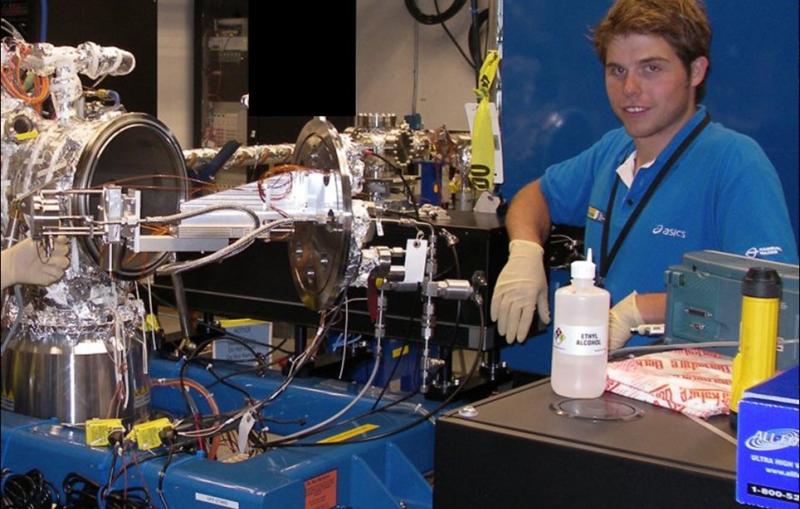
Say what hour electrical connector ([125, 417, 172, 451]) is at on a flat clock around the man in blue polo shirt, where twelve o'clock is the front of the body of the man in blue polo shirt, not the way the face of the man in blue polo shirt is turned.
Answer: The electrical connector is roughly at 12 o'clock from the man in blue polo shirt.

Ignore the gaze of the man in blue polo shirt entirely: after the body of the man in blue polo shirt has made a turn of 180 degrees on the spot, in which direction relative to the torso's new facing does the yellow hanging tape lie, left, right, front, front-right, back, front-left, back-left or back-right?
left

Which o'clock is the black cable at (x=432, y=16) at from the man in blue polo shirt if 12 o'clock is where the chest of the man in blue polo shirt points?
The black cable is roughly at 4 o'clock from the man in blue polo shirt.

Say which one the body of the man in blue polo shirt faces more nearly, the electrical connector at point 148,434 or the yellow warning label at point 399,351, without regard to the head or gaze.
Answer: the electrical connector

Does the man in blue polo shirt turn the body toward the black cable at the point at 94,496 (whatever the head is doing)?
yes

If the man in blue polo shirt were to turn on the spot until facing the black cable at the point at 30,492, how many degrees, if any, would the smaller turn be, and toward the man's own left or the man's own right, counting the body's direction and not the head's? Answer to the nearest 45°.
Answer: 0° — they already face it

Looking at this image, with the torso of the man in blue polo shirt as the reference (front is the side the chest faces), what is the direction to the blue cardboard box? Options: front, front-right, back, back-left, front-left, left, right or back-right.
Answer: front-left

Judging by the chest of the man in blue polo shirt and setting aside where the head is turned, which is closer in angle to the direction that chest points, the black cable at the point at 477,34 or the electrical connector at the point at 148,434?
the electrical connector

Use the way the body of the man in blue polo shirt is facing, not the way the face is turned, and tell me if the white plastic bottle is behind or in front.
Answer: in front

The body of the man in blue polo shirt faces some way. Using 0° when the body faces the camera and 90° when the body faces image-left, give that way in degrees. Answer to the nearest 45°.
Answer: approximately 45°

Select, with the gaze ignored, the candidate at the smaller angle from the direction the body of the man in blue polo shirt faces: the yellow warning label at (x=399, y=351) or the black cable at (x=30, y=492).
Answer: the black cable
